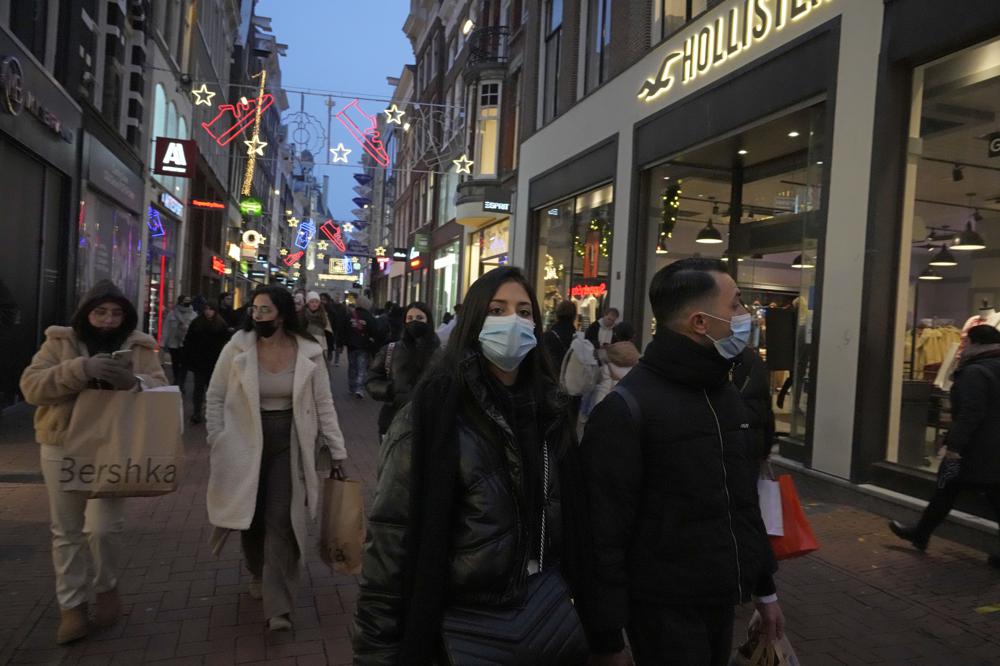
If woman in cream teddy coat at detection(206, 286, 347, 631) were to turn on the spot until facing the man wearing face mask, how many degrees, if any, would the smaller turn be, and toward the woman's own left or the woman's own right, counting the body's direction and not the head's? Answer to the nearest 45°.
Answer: approximately 45° to the woman's own left

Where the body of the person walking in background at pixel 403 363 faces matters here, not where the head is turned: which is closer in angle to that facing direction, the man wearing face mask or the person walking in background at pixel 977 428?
the man wearing face mask

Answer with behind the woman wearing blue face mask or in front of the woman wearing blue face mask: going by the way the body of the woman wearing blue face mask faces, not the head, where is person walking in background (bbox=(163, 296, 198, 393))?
behind

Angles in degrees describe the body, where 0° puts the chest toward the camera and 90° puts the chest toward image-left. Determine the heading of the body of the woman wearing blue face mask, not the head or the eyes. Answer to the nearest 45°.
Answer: approximately 315°

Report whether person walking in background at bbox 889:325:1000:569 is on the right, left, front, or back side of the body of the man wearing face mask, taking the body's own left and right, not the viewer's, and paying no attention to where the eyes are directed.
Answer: left

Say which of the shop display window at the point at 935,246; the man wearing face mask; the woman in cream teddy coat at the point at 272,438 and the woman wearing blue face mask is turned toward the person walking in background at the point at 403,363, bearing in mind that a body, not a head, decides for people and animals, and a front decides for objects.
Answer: the shop display window

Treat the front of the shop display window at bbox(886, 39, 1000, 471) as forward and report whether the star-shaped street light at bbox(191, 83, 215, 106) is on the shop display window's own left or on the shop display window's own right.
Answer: on the shop display window's own right

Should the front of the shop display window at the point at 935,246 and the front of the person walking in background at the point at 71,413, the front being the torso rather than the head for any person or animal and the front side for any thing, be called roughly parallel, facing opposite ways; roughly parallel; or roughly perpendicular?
roughly perpendicular

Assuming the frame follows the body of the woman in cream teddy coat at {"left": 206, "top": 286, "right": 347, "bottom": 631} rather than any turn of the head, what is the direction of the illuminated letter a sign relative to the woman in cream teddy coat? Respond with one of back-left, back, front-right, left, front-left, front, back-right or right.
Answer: back

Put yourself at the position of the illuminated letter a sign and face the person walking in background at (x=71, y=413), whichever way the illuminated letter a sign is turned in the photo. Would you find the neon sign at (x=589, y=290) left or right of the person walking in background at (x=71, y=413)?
left

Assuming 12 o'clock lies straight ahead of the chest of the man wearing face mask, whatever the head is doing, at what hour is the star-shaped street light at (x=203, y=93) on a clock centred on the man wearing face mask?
The star-shaped street light is roughly at 6 o'clock from the man wearing face mask.

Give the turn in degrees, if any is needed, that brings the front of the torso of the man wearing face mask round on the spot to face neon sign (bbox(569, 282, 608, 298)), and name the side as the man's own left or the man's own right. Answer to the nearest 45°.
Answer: approximately 135° to the man's own left
